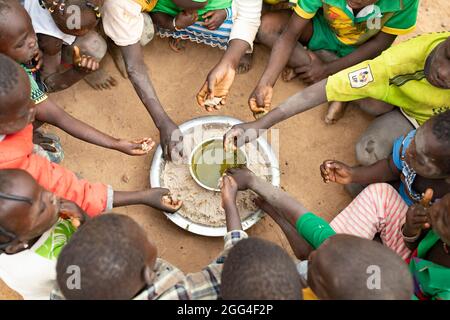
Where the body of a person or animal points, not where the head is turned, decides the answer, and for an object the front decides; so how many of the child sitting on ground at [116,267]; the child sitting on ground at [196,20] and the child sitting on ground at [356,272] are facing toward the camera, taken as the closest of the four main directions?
1

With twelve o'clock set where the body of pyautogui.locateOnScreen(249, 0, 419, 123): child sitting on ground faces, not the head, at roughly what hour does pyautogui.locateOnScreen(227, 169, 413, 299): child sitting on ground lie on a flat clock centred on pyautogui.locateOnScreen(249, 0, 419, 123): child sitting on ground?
pyautogui.locateOnScreen(227, 169, 413, 299): child sitting on ground is roughly at 10 o'clock from pyautogui.locateOnScreen(249, 0, 419, 123): child sitting on ground.

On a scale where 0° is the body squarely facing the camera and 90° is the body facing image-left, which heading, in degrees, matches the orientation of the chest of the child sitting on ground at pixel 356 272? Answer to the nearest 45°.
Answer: approximately 135°

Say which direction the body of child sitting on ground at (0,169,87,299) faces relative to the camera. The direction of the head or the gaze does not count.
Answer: to the viewer's right

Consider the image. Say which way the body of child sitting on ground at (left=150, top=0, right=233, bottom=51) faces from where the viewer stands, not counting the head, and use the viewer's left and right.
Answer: facing the viewer

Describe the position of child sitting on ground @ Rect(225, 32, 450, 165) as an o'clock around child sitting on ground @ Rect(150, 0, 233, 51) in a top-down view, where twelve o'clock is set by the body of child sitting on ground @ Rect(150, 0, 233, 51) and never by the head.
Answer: child sitting on ground @ Rect(225, 32, 450, 165) is roughly at 10 o'clock from child sitting on ground @ Rect(150, 0, 233, 51).

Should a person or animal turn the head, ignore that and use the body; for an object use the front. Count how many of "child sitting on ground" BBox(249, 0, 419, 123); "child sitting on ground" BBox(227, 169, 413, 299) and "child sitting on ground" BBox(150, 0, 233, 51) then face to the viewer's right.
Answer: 0

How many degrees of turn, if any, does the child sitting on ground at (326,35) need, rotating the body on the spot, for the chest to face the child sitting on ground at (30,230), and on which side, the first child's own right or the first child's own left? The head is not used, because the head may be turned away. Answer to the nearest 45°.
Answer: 0° — they already face them

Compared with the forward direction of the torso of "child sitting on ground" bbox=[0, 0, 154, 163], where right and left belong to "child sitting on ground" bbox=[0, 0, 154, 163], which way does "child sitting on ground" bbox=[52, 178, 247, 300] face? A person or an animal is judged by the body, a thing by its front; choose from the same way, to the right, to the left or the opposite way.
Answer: to the left

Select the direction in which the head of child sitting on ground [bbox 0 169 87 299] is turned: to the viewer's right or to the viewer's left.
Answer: to the viewer's right

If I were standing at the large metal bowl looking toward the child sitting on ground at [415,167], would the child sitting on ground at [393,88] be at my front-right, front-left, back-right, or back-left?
front-left

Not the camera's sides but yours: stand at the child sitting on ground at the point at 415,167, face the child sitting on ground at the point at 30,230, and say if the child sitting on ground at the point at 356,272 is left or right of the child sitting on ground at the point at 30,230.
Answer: left

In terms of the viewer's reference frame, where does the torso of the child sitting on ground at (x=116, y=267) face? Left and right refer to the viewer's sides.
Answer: facing away from the viewer and to the right of the viewer

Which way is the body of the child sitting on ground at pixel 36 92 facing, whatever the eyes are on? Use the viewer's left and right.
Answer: facing the viewer and to the right of the viewer

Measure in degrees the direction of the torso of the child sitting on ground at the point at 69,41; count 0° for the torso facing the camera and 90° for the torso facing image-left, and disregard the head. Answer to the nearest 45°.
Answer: approximately 315°

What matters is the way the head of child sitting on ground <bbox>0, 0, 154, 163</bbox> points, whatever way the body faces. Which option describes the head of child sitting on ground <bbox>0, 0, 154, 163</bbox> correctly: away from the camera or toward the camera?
toward the camera
